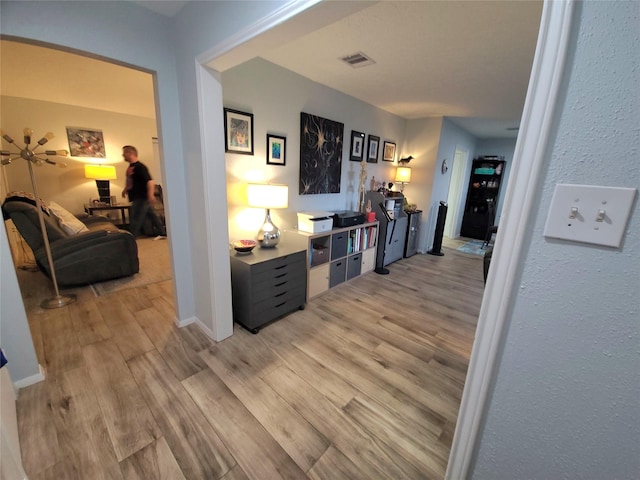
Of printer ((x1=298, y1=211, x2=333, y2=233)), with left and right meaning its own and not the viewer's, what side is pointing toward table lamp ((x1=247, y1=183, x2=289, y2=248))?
right

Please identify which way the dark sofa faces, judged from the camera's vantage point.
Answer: facing away from the viewer and to the right of the viewer

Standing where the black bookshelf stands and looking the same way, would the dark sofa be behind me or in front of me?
in front

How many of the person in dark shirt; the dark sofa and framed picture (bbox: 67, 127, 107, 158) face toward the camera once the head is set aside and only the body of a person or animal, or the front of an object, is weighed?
1

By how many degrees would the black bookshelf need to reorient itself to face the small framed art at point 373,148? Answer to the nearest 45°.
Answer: approximately 45° to its right

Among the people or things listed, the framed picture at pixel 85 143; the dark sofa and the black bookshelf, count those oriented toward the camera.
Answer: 2

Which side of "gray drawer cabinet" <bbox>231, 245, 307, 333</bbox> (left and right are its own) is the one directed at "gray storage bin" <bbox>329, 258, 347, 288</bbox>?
left

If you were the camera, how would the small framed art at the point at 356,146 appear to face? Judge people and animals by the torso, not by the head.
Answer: facing the viewer and to the right of the viewer

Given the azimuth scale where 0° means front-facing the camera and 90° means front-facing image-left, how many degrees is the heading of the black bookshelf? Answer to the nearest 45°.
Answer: approximately 0°

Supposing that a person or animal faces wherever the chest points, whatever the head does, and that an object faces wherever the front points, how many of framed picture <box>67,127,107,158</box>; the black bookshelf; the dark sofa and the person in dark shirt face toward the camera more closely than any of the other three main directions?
2

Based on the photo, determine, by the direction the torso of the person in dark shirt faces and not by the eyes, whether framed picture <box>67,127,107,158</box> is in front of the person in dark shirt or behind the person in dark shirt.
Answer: in front

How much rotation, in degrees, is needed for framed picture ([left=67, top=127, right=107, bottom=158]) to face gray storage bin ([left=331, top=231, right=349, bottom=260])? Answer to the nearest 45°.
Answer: approximately 45° to its left
